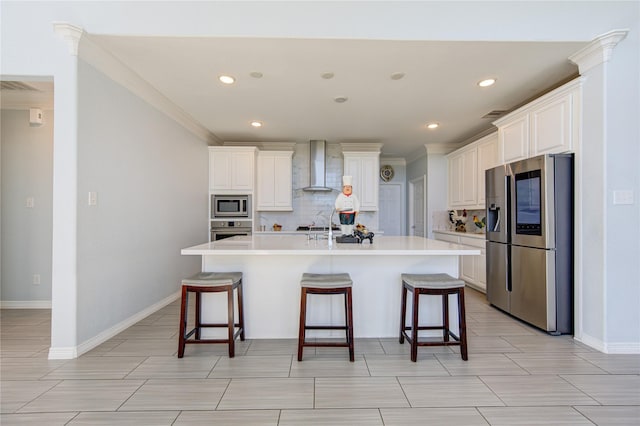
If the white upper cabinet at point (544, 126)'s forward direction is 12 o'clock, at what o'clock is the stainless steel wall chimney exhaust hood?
The stainless steel wall chimney exhaust hood is roughly at 2 o'clock from the white upper cabinet.

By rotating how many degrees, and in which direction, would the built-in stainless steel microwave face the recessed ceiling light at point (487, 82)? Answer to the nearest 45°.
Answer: approximately 45° to its left

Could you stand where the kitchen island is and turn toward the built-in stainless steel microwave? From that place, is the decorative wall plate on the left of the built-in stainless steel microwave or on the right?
right

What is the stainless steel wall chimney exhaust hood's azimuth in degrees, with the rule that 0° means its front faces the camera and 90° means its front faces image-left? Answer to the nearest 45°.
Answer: approximately 0°

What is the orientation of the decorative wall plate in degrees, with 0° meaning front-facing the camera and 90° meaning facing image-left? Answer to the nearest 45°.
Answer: approximately 0°
